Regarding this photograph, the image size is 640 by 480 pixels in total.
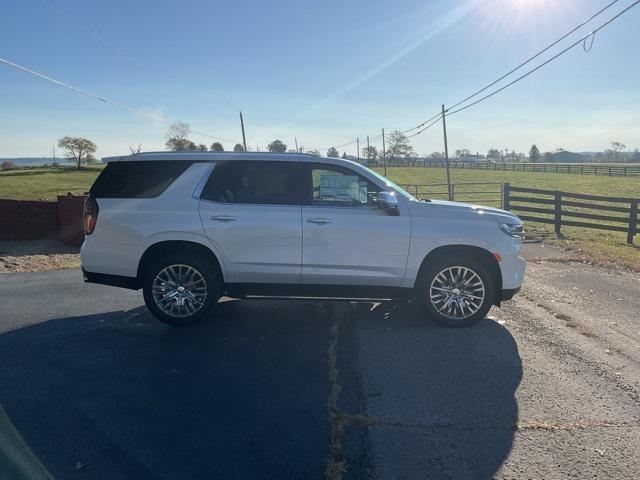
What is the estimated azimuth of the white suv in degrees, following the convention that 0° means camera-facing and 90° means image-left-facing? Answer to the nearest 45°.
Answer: approximately 270°
